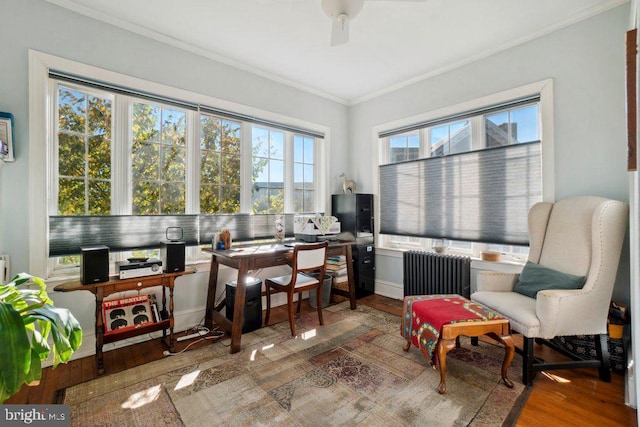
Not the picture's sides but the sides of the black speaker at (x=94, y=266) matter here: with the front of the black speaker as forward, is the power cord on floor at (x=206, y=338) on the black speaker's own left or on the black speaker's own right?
on the black speaker's own left

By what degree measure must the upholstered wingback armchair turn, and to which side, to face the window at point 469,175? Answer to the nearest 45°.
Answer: approximately 90° to its right

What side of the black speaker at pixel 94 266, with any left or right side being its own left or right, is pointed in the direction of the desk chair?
left

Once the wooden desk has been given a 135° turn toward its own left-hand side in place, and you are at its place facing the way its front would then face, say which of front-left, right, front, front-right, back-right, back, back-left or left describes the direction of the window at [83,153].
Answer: left

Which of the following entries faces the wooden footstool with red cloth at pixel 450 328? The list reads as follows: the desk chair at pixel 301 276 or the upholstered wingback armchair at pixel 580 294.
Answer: the upholstered wingback armchair

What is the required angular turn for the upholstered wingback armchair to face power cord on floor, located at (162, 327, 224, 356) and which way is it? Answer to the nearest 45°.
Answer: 0° — it already faces it

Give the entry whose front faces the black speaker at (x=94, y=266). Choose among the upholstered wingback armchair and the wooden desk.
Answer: the upholstered wingback armchair

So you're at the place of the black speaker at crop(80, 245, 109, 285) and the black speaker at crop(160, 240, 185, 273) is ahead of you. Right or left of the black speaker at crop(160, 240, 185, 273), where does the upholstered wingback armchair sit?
right

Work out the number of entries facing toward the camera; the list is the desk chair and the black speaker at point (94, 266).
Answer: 1

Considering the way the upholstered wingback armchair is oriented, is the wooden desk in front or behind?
in front

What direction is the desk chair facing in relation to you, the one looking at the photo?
facing away from the viewer and to the left of the viewer

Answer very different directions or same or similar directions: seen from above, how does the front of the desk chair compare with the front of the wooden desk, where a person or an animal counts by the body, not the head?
very different directions
